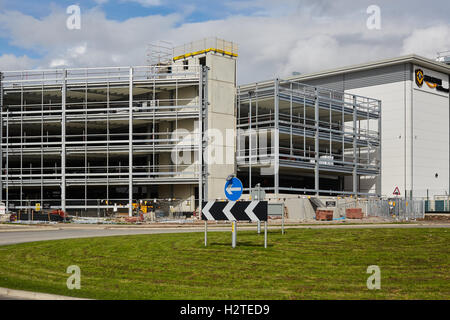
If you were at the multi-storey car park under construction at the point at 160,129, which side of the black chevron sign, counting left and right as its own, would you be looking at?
back

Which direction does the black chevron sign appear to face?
toward the camera
